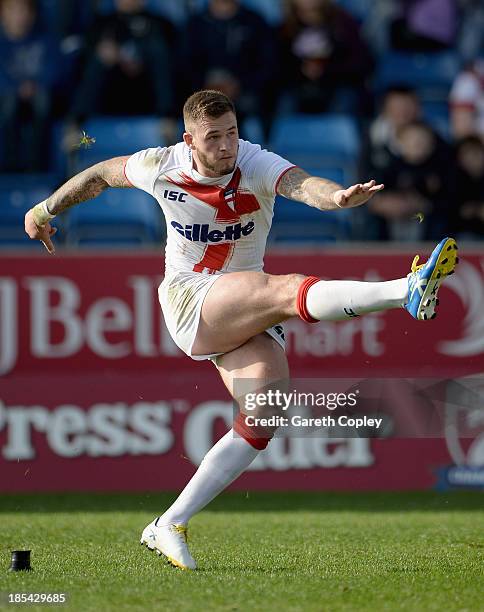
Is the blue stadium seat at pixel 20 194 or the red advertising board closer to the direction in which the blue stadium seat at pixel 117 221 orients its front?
the red advertising board

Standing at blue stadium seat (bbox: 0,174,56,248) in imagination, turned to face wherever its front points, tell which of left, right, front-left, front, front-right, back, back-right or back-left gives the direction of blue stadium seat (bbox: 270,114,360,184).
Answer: left

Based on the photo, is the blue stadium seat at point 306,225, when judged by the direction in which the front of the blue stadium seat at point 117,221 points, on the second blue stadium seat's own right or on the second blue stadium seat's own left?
on the second blue stadium seat's own left

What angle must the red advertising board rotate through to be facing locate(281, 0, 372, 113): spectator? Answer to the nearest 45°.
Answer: approximately 135° to its left

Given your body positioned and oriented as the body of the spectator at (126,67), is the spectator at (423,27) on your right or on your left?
on your left

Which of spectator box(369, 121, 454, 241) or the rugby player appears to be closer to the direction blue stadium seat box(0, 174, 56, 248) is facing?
the rugby player

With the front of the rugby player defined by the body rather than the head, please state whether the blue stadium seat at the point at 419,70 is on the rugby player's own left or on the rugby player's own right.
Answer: on the rugby player's own left

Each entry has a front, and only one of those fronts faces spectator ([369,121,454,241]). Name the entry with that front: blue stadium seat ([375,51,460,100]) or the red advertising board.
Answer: the blue stadium seat

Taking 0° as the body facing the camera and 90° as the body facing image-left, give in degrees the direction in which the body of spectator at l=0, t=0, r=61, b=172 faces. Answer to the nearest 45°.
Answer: approximately 0°

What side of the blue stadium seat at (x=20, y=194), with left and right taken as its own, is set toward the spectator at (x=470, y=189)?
left
